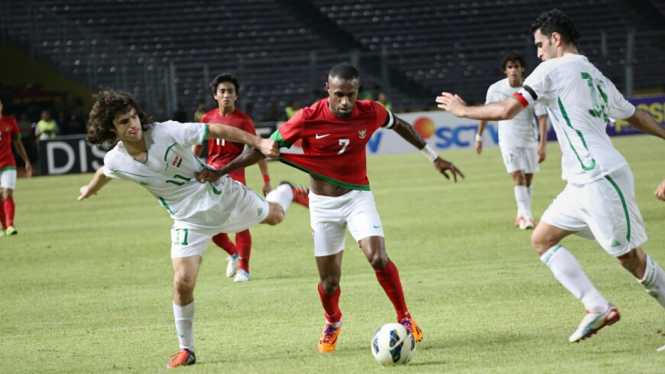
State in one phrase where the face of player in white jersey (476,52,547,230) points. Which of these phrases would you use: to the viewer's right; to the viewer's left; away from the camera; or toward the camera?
toward the camera

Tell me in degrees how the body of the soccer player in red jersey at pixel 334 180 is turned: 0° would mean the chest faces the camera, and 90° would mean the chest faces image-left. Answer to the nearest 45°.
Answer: approximately 0°

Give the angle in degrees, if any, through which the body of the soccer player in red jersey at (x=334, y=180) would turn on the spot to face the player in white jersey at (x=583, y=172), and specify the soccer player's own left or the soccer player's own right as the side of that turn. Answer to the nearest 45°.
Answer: approximately 45° to the soccer player's own left

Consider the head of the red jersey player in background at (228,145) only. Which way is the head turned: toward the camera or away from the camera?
toward the camera

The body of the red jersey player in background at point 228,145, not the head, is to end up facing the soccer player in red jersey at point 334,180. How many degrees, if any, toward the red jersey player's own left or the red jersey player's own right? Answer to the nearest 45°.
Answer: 0° — they already face them

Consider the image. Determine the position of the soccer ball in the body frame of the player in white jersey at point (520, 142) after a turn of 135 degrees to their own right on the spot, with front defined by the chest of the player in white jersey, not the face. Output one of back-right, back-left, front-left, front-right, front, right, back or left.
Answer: back-left

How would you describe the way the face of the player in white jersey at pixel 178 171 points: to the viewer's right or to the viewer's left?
to the viewer's right

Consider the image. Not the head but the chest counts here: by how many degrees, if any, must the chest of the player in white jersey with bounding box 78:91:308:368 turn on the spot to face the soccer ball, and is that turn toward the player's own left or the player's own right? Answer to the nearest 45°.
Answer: approximately 45° to the player's own left

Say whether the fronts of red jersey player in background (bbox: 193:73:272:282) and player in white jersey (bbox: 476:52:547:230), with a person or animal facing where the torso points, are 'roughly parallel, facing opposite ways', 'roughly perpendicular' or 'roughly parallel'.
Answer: roughly parallel

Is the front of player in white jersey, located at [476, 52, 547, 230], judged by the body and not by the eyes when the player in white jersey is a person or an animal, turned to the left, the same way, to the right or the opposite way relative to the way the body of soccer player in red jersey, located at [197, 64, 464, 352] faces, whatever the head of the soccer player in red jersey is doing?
the same way

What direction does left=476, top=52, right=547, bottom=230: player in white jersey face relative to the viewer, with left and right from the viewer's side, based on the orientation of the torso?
facing the viewer

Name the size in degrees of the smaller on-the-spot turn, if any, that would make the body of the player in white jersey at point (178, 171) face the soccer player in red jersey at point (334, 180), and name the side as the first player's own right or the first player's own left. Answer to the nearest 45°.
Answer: approximately 90° to the first player's own left
